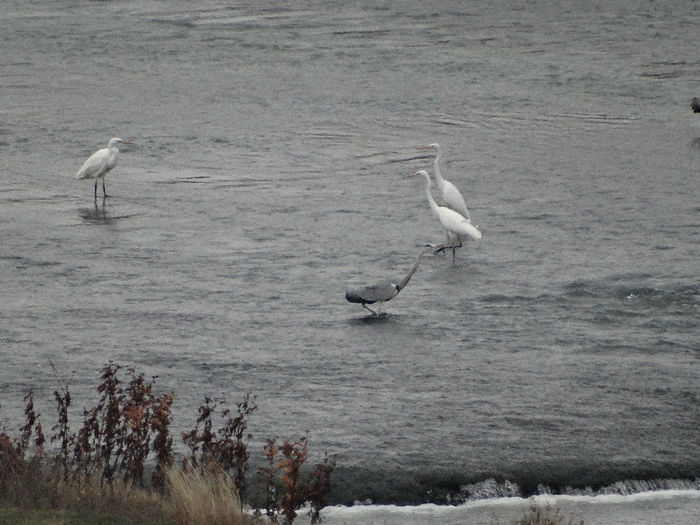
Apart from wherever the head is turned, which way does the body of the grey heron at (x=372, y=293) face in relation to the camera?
to the viewer's right

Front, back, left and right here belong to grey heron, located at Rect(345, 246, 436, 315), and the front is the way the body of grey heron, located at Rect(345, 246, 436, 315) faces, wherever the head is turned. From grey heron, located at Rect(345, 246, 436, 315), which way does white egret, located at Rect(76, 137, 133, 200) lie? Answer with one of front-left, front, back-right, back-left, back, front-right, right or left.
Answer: back-left

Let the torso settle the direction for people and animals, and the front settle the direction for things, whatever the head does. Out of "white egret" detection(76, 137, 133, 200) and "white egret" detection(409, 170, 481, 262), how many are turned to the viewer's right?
1

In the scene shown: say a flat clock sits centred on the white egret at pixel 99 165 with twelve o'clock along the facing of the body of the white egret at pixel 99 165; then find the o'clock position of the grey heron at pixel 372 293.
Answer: the grey heron at pixel 372 293 is roughly at 2 o'clock from the white egret at pixel 99 165.

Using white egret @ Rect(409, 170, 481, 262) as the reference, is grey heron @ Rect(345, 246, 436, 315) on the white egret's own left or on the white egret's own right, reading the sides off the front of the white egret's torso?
on the white egret's own left

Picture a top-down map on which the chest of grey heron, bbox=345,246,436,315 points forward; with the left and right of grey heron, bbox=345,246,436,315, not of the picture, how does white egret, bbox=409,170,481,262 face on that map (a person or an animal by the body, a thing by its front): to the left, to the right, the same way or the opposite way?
the opposite way

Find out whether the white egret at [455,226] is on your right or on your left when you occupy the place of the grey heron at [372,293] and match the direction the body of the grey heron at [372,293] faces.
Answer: on your left

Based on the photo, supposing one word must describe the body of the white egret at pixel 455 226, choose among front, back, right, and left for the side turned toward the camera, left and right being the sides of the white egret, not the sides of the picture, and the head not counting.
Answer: left

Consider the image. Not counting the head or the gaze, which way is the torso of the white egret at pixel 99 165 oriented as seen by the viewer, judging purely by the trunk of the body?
to the viewer's right
